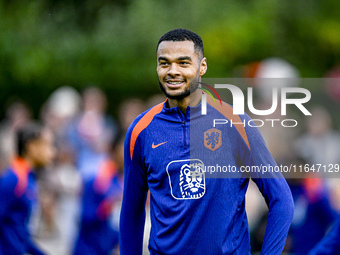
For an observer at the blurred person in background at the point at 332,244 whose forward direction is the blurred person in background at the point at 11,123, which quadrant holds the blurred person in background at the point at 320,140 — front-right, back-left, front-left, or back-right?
front-right

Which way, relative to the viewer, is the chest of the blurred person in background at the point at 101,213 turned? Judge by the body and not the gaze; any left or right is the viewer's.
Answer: facing the viewer and to the right of the viewer

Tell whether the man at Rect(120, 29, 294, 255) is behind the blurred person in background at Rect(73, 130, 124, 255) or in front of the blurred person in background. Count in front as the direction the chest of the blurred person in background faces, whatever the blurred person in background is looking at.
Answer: in front

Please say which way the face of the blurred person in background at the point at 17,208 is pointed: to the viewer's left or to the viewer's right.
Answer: to the viewer's right

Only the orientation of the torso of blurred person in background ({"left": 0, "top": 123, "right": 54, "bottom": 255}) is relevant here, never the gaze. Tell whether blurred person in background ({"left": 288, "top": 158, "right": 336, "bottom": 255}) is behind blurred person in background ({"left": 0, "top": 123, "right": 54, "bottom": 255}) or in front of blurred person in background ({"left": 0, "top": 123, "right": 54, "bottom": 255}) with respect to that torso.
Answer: in front

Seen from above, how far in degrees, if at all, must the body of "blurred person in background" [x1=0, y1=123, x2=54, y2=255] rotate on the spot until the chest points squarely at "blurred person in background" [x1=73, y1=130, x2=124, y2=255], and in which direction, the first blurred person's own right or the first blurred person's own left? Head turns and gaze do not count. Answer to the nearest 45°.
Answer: approximately 45° to the first blurred person's own left

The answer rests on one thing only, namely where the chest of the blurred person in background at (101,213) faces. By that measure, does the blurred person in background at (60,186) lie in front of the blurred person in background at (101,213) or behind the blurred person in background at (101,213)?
behind

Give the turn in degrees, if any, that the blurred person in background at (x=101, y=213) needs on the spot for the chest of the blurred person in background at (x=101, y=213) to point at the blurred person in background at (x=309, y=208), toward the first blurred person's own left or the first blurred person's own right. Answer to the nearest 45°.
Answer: approximately 45° to the first blurred person's own left

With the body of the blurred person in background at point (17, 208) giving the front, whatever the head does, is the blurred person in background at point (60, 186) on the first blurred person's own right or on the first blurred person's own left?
on the first blurred person's own left

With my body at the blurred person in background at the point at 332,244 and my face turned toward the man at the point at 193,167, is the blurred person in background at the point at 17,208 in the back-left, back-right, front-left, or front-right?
front-right

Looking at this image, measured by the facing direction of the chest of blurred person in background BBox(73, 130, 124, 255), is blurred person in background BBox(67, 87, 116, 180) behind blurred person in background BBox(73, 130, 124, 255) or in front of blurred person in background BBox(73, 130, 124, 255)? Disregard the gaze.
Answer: behind

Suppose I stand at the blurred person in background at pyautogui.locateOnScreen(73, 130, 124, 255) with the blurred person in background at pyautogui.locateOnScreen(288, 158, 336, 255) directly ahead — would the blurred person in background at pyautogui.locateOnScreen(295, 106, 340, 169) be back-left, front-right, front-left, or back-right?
front-left

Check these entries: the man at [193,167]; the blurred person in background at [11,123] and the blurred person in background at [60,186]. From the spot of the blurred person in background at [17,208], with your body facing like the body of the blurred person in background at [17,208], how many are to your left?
2

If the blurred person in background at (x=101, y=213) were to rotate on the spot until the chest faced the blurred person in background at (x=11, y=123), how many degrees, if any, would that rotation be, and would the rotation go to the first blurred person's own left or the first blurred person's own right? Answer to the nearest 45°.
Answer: approximately 180°

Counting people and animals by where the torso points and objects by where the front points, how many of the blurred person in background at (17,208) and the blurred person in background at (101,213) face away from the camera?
0

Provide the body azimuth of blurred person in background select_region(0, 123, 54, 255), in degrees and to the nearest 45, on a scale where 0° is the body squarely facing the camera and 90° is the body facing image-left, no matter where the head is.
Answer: approximately 270°
